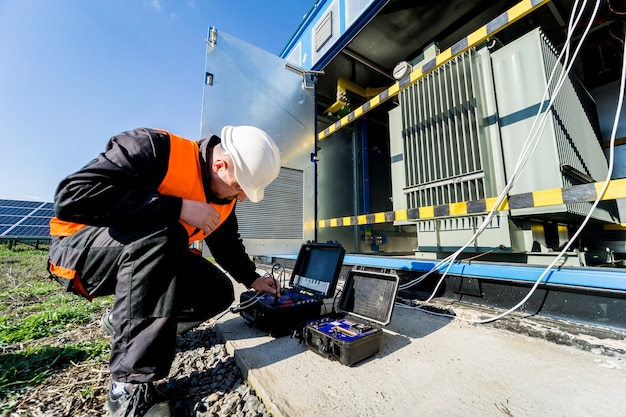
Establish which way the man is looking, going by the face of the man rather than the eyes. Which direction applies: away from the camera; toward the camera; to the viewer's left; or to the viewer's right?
to the viewer's right

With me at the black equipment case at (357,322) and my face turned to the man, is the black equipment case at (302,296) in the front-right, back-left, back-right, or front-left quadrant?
front-right

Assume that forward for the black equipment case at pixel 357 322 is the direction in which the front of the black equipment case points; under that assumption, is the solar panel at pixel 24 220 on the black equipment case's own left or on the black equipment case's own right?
on the black equipment case's own right

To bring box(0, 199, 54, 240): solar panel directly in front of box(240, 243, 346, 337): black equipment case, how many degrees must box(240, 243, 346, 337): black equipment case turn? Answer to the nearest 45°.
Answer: approximately 90° to its right

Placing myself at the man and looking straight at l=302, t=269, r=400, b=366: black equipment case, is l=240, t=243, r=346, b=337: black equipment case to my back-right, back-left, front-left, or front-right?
front-left

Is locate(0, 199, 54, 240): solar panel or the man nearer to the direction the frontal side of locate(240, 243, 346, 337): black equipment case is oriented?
the man

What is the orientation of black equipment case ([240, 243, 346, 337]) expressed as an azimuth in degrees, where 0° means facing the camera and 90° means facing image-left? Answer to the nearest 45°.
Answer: approximately 45°

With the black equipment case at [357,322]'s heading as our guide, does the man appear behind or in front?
in front

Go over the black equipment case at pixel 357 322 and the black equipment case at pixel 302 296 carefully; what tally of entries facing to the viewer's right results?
0
